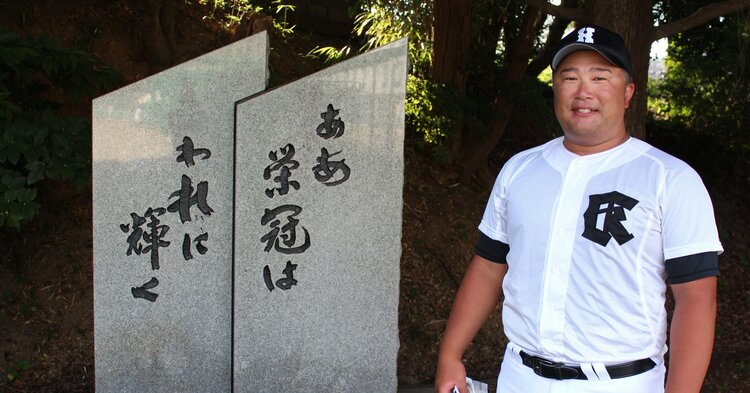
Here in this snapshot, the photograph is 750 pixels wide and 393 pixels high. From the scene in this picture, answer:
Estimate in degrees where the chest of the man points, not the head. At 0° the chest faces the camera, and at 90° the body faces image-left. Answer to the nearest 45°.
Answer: approximately 45°

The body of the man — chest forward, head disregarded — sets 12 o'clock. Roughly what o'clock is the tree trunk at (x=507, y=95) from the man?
The tree trunk is roughly at 4 o'clock from the man.

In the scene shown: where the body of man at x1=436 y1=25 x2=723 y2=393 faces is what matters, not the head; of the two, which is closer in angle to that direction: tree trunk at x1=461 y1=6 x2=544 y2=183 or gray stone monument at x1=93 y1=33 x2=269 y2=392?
the gray stone monument

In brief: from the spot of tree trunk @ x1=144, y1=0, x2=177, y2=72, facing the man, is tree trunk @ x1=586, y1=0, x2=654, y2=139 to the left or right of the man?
left

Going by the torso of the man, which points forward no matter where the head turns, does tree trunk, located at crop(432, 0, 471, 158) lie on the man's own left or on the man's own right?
on the man's own right

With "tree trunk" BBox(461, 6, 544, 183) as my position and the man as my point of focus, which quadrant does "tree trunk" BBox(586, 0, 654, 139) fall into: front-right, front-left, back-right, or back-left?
front-left

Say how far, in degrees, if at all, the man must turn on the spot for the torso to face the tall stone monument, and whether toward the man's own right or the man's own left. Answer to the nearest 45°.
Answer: approximately 90° to the man's own right

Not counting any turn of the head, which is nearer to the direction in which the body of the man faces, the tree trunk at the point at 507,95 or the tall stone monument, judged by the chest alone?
the tall stone monument

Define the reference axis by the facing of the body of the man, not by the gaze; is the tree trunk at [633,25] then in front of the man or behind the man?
behind
